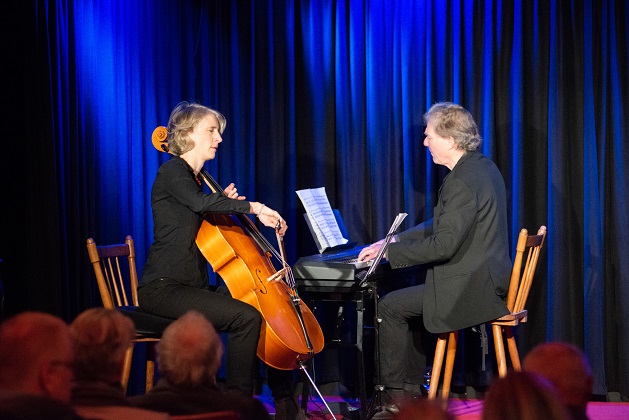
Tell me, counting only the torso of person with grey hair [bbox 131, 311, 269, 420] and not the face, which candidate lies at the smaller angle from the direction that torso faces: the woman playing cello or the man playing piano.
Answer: the woman playing cello

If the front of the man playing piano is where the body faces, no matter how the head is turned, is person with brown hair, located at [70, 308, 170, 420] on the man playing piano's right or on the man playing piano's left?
on the man playing piano's left

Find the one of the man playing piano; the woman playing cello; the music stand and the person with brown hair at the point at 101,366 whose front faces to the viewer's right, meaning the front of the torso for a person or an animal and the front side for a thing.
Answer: the woman playing cello

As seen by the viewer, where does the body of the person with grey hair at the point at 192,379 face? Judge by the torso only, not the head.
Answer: away from the camera

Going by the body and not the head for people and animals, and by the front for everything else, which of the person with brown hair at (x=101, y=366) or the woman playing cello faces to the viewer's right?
the woman playing cello

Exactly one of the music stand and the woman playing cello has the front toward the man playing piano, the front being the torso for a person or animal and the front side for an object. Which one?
the woman playing cello

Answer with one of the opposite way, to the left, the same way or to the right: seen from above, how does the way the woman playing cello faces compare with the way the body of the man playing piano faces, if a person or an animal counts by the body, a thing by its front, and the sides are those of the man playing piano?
the opposite way

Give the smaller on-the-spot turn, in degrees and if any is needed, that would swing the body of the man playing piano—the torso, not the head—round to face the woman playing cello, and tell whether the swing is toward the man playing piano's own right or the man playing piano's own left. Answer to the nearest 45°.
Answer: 0° — they already face them

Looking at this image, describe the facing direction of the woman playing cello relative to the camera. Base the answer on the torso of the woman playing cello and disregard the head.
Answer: to the viewer's right

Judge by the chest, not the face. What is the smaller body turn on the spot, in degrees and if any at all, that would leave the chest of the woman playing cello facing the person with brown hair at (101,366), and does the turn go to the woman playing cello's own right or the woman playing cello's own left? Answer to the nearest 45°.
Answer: approximately 90° to the woman playing cello's own right

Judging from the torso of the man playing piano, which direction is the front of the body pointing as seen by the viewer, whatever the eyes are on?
to the viewer's left

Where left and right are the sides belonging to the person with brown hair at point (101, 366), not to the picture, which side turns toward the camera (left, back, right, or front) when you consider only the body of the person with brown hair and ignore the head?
back

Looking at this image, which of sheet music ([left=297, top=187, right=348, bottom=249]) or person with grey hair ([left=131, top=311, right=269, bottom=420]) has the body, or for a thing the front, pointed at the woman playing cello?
the person with grey hair

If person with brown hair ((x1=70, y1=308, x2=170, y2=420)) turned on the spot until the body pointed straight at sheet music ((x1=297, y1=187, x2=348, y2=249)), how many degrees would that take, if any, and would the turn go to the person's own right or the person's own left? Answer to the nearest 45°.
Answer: approximately 45° to the person's own right

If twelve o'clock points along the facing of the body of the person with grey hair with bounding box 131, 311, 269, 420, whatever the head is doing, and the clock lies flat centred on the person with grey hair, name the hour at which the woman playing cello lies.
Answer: The woman playing cello is roughly at 12 o'clock from the person with grey hair.

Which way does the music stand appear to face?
to the viewer's left
